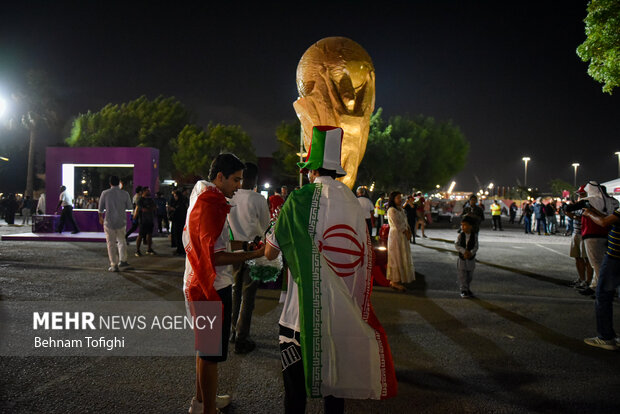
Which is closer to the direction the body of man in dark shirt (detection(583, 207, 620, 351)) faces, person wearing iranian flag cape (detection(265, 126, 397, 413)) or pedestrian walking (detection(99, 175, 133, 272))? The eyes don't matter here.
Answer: the pedestrian walking

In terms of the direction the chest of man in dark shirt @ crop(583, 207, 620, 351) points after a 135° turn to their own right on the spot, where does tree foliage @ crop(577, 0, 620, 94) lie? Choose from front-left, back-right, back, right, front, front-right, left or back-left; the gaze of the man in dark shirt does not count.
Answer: front-left

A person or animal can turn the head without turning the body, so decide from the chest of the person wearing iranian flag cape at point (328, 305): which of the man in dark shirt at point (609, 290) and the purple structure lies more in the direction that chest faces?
the purple structure

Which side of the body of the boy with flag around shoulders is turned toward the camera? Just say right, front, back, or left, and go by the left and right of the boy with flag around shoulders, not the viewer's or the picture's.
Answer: right

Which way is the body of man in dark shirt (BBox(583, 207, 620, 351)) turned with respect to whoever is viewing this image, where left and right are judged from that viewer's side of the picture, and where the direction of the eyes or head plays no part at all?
facing to the left of the viewer

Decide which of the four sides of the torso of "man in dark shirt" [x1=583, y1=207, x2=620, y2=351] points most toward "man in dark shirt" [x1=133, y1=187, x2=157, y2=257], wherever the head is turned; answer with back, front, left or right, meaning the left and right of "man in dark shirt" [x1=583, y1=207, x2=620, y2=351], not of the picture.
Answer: front

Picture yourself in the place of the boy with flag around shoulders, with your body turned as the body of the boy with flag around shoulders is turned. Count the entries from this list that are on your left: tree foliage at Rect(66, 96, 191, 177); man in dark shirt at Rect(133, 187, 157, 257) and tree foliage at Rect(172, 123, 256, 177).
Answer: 3

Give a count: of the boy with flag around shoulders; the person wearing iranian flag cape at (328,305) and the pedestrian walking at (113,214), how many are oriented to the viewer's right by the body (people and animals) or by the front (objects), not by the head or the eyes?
1

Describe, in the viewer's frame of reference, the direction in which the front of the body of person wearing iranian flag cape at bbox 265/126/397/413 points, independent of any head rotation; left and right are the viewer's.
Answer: facing away from the viewer and to the left of the viewer
